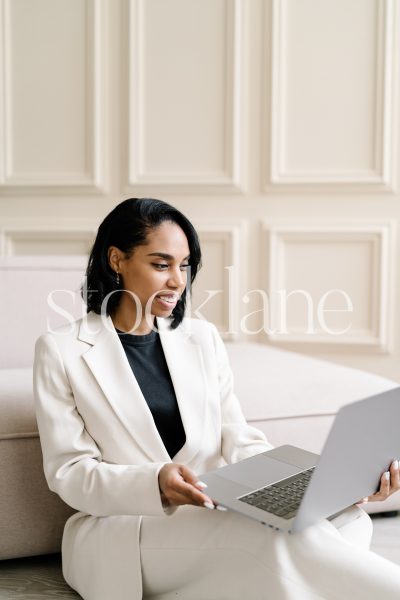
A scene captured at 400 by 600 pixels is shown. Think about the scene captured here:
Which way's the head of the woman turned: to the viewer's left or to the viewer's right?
to the viewer's right

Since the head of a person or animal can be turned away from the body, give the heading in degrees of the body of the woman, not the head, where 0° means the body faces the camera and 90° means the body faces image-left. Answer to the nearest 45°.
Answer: approximately 315°

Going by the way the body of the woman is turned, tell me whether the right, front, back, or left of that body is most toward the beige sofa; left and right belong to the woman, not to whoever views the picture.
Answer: back
